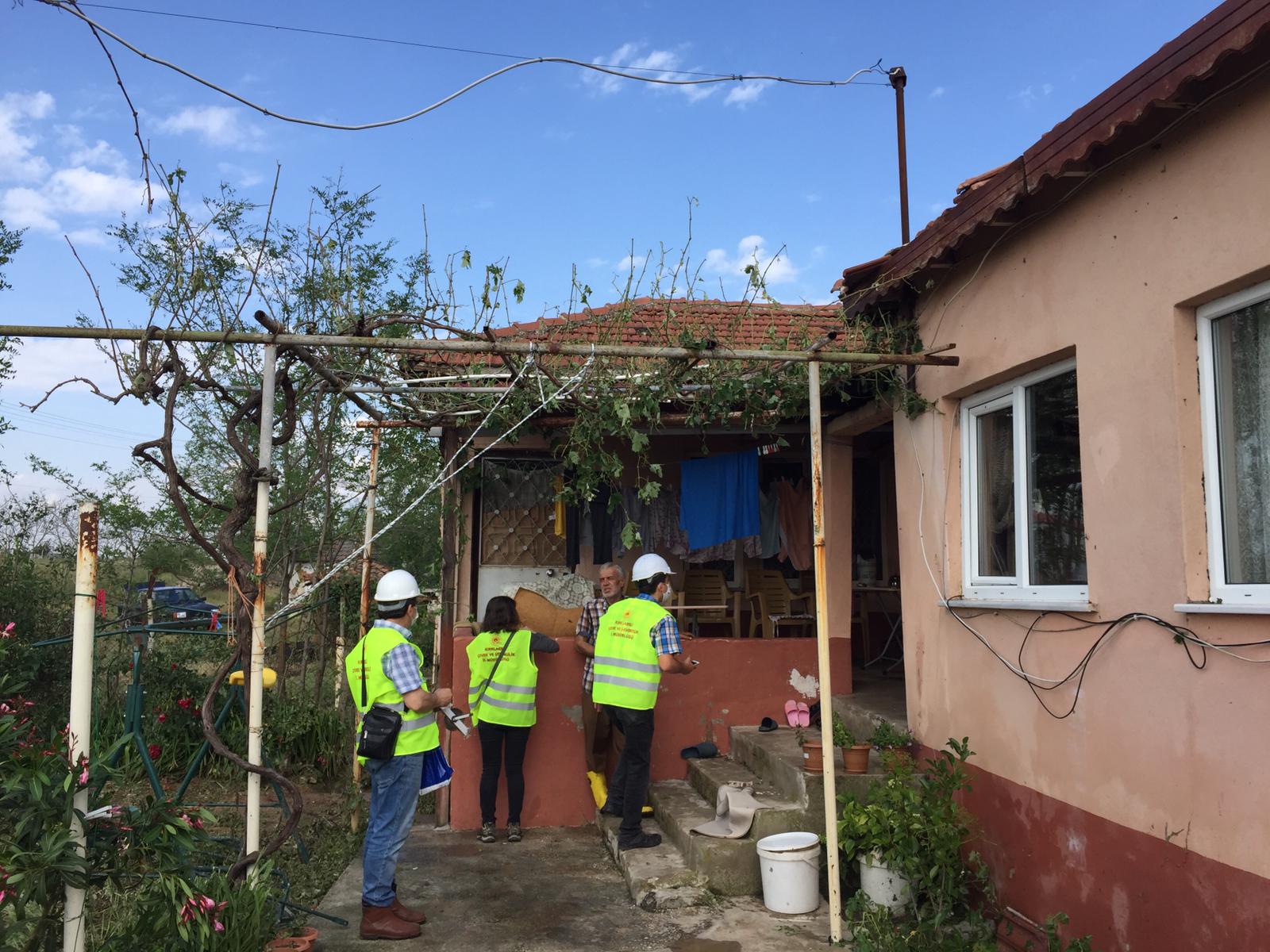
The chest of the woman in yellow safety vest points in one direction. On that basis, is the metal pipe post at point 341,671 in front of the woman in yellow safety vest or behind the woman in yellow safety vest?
in front

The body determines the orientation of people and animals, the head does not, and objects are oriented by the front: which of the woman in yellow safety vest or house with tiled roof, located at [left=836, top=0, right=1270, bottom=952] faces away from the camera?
the woman in yellow safety vest

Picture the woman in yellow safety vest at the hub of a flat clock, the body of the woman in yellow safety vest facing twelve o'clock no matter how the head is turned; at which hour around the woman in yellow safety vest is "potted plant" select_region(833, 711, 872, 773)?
The potted plant is roughly at 4 o'clock from the woman in yellow safety vest.

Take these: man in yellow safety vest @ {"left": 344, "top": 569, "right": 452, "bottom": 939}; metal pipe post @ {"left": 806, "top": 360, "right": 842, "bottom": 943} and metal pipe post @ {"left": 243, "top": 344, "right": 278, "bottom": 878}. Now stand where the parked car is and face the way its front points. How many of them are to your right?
3

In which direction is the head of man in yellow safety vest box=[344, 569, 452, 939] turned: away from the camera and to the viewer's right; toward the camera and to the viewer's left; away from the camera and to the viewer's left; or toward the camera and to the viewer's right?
away from the camera and to the viewer's right

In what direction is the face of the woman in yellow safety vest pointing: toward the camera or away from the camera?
away from the camera

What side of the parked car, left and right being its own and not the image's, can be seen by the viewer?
right

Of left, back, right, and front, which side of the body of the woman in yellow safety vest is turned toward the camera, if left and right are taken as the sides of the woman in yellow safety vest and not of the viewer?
back

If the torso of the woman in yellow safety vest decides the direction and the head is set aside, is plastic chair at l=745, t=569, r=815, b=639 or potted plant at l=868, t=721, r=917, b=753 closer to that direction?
the plastic chair

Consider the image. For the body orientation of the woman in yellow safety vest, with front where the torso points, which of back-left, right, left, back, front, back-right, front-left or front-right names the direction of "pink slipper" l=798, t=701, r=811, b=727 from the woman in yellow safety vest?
right

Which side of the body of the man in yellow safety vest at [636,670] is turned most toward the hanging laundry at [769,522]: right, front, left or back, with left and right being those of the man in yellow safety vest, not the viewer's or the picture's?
front

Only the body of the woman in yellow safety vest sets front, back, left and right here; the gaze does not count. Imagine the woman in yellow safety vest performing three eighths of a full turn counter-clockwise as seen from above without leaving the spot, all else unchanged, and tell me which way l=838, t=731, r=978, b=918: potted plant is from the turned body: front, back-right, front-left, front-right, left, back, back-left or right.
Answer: left

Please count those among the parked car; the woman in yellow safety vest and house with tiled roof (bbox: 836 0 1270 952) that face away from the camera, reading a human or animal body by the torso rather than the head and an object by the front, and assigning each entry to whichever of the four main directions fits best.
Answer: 1

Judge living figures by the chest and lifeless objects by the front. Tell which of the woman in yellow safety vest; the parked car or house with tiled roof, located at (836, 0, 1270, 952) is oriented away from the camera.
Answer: the woman in yellow safety vest

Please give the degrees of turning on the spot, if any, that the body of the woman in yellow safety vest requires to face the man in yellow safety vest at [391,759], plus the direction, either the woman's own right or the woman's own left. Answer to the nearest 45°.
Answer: approximately 180°
